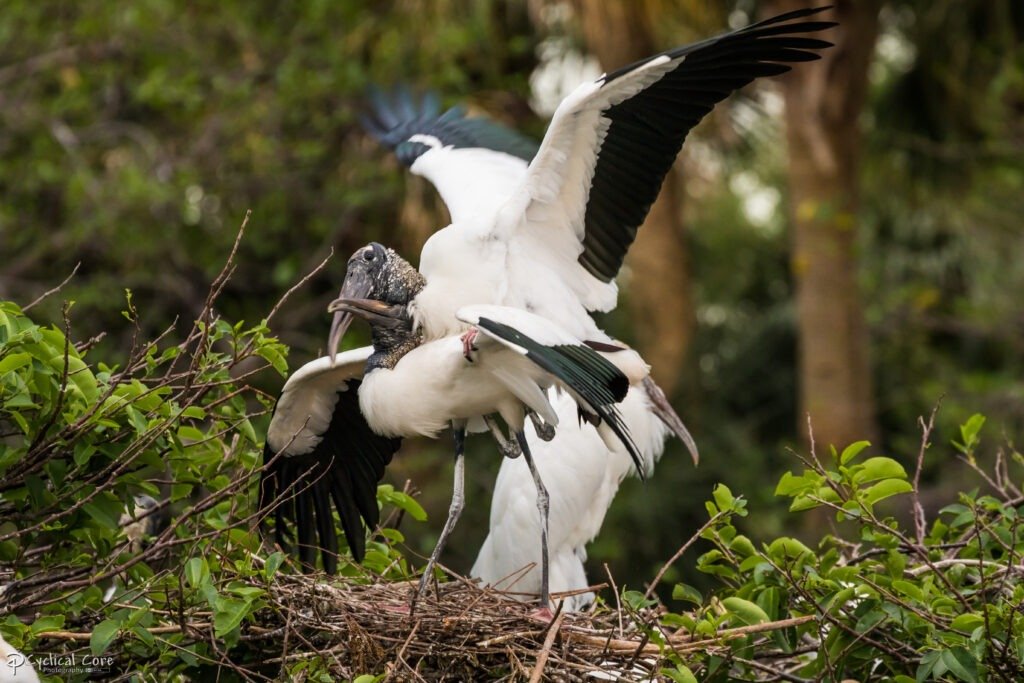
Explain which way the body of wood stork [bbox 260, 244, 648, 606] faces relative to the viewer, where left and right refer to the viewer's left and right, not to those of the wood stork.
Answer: facing the viewer and to the left of the viewer

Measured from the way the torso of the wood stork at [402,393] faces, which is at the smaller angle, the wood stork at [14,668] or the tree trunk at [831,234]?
the wood stork

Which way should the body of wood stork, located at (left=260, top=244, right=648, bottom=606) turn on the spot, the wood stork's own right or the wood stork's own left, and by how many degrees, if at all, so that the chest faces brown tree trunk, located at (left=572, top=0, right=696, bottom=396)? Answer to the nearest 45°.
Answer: approximately 135° to the wood stork's own right

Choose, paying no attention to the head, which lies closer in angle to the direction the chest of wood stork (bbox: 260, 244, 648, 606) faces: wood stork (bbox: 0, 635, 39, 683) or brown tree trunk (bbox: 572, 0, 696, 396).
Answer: the wood stork

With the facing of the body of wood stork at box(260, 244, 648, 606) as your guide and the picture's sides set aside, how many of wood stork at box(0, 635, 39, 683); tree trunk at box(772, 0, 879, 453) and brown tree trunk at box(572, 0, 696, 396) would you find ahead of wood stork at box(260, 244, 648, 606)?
1

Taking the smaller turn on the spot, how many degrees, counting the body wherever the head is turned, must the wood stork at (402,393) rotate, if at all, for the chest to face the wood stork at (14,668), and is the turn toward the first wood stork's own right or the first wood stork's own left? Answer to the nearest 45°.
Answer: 0° — it already faces it

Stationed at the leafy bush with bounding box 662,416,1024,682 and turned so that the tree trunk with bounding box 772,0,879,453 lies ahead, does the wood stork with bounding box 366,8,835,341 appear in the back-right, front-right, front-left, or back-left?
front-left
